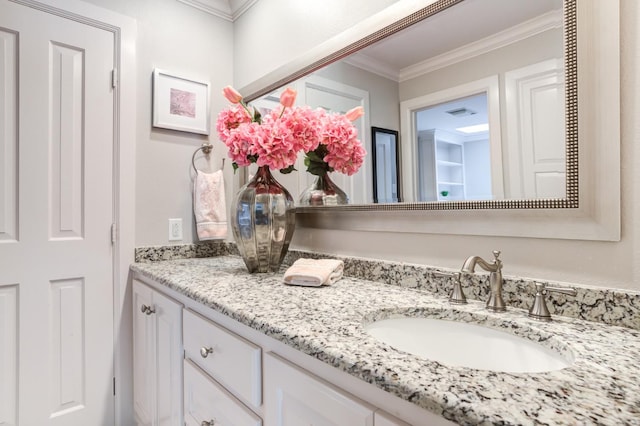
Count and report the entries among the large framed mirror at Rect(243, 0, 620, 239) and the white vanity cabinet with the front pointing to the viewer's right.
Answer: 0

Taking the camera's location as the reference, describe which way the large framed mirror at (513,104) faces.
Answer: facing the viewer and to the left of the viewer

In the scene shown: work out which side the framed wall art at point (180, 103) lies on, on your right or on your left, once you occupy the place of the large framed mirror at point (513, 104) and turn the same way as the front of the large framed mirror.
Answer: on your right

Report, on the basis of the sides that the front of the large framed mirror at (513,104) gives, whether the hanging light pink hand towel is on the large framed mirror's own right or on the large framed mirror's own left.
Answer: on the large framed mirror's own right

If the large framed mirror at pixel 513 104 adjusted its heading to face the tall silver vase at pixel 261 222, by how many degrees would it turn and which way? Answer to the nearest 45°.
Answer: approximately 45° to its right

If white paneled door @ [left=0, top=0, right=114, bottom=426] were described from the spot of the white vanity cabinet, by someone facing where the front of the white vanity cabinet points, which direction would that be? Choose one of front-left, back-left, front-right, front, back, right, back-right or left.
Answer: right

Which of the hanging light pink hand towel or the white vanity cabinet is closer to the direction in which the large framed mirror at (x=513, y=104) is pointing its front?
the white vanity cabinet
